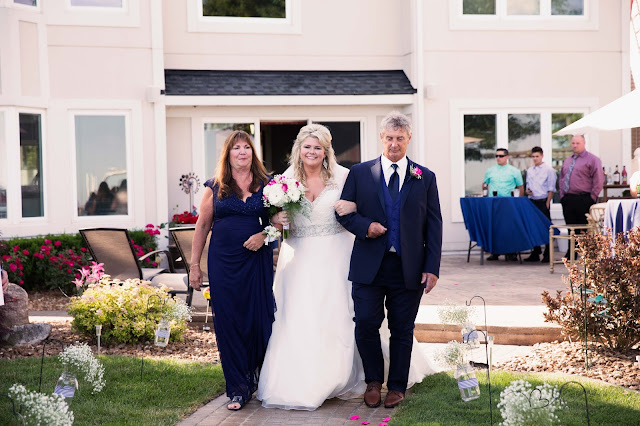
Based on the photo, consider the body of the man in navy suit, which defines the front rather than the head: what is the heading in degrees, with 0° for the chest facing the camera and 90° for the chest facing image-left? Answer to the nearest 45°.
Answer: approximately 0°

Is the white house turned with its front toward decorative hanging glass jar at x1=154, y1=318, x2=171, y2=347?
yes

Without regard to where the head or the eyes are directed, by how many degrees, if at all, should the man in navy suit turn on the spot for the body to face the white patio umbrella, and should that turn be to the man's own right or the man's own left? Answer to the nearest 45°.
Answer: approximately 135° to the man's own left

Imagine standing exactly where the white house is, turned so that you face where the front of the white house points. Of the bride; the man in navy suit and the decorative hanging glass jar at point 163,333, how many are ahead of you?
3

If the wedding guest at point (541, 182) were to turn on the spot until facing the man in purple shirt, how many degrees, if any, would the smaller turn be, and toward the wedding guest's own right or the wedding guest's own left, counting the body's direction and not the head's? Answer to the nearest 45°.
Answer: approximately 90° to the wedding guest's own left

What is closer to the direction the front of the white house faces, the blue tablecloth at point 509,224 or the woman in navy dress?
the woman in navy dress

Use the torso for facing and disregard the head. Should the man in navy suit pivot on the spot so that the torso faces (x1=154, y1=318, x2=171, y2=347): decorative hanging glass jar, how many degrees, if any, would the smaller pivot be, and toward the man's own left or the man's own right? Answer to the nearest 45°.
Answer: approximately 90° to the man's own right

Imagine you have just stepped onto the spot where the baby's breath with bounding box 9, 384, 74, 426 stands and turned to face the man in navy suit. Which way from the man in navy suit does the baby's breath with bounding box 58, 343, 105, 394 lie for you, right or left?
left

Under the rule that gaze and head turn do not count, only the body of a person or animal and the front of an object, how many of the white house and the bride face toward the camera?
2

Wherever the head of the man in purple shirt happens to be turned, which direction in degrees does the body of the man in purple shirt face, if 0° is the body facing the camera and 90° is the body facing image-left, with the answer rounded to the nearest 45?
approximately 45°

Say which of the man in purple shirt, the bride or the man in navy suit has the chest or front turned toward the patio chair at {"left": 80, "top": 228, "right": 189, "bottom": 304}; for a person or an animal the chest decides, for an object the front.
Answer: the man in purple shirt

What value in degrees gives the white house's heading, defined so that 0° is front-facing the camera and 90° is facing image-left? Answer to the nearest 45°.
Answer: approximately 0°

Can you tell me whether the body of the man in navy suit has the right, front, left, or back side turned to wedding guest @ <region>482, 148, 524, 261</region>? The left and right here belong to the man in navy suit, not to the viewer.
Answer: back
